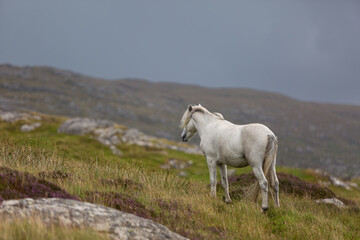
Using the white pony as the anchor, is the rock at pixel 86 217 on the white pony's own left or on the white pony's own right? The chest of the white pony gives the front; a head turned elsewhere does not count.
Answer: on the white pony's own left

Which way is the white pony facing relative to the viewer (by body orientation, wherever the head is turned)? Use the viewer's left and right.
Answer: facing away from the viewer and to the left of the viewer

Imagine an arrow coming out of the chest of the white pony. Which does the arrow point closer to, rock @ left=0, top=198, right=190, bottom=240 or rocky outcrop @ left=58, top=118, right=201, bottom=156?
the rocky outcrop

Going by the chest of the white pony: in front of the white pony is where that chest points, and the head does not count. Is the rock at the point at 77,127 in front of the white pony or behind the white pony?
in front

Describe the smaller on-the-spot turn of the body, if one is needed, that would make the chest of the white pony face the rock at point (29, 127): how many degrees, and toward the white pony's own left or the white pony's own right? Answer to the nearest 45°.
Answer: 0° — it already faces it

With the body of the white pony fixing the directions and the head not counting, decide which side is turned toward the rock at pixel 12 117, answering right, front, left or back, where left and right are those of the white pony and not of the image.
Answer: front

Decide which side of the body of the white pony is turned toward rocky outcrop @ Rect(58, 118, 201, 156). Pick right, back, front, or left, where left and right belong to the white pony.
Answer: front
